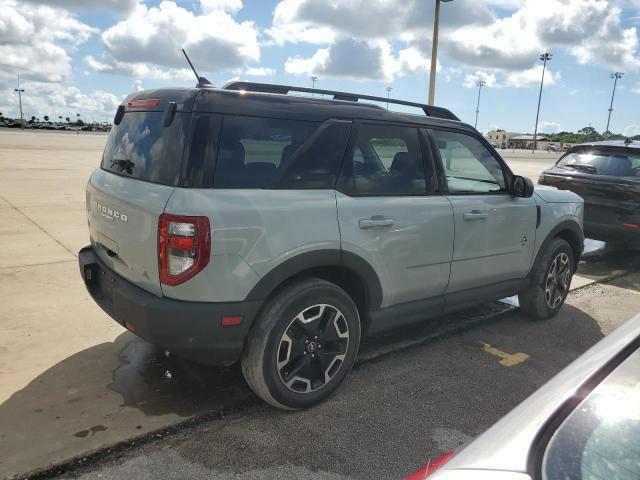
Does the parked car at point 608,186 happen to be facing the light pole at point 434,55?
no

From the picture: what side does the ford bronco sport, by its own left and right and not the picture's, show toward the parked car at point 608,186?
front

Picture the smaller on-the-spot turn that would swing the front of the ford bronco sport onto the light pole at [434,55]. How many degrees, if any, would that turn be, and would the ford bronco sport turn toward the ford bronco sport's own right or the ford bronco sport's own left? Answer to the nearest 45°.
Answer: approximately 45° to the ford bronco sport's own left

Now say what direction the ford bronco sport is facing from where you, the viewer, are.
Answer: facing away from the viewer and to the right of the viewer

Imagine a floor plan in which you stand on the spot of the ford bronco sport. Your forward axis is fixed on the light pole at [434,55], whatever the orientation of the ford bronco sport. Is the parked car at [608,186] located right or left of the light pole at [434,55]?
right

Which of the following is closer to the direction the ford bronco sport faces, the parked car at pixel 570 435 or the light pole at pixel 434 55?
the light pole

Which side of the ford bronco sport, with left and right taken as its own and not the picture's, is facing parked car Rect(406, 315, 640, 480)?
right

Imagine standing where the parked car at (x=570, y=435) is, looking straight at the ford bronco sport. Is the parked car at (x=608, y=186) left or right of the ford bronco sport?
right
